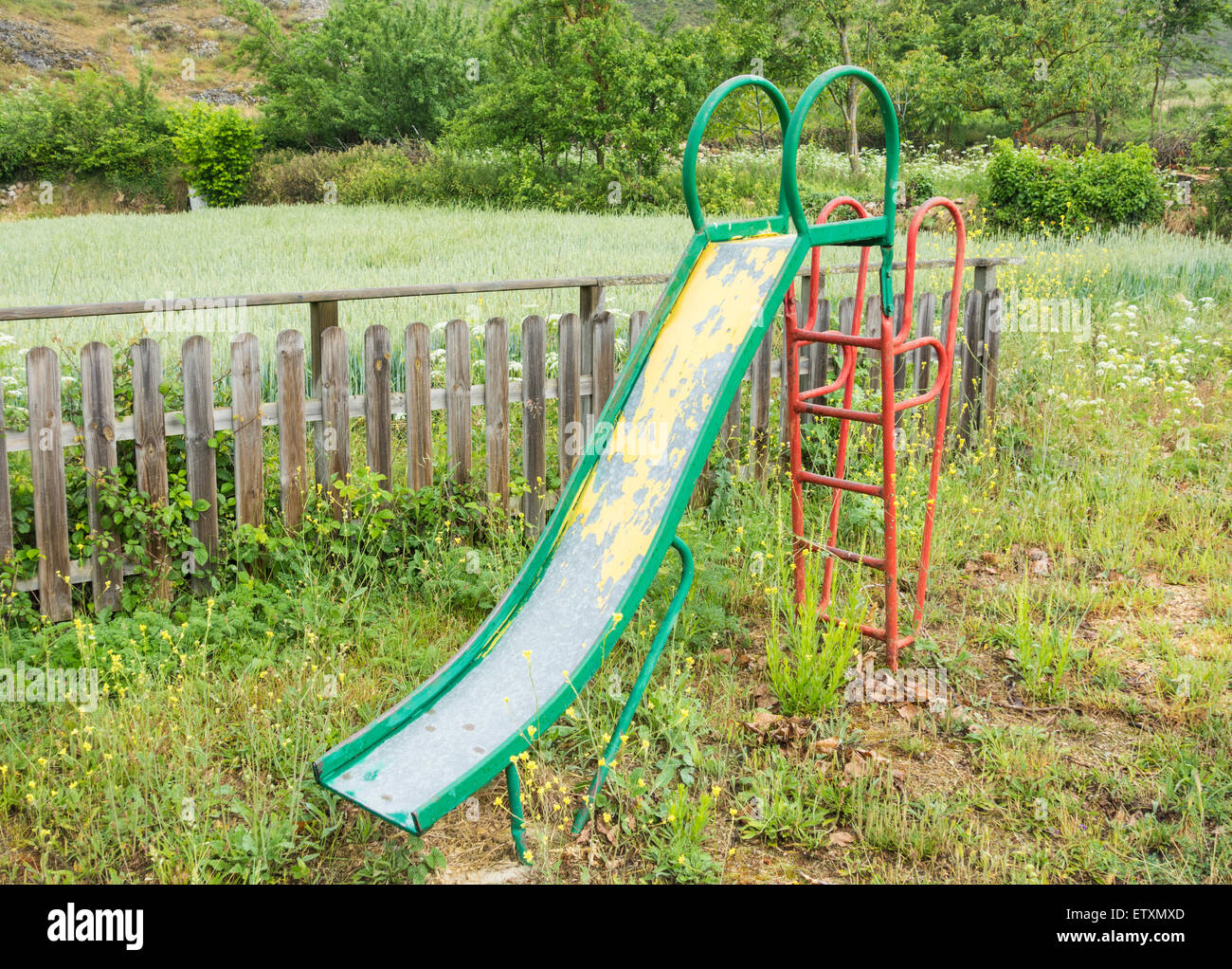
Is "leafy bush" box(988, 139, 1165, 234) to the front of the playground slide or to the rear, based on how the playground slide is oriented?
to the rear

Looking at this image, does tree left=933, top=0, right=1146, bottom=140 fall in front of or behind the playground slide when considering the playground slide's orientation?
behind

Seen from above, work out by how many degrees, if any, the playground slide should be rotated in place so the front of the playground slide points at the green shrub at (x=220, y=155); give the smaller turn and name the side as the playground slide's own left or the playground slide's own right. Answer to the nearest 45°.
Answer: approximately 135° to the playground slide's own right

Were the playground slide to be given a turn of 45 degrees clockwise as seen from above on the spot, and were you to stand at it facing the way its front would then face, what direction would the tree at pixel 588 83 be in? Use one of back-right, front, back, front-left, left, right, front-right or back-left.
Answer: right

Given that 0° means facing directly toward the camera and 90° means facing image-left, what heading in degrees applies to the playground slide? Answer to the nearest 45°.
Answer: approximately 45°

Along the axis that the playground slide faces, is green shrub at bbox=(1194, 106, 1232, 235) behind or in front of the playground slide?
behind
